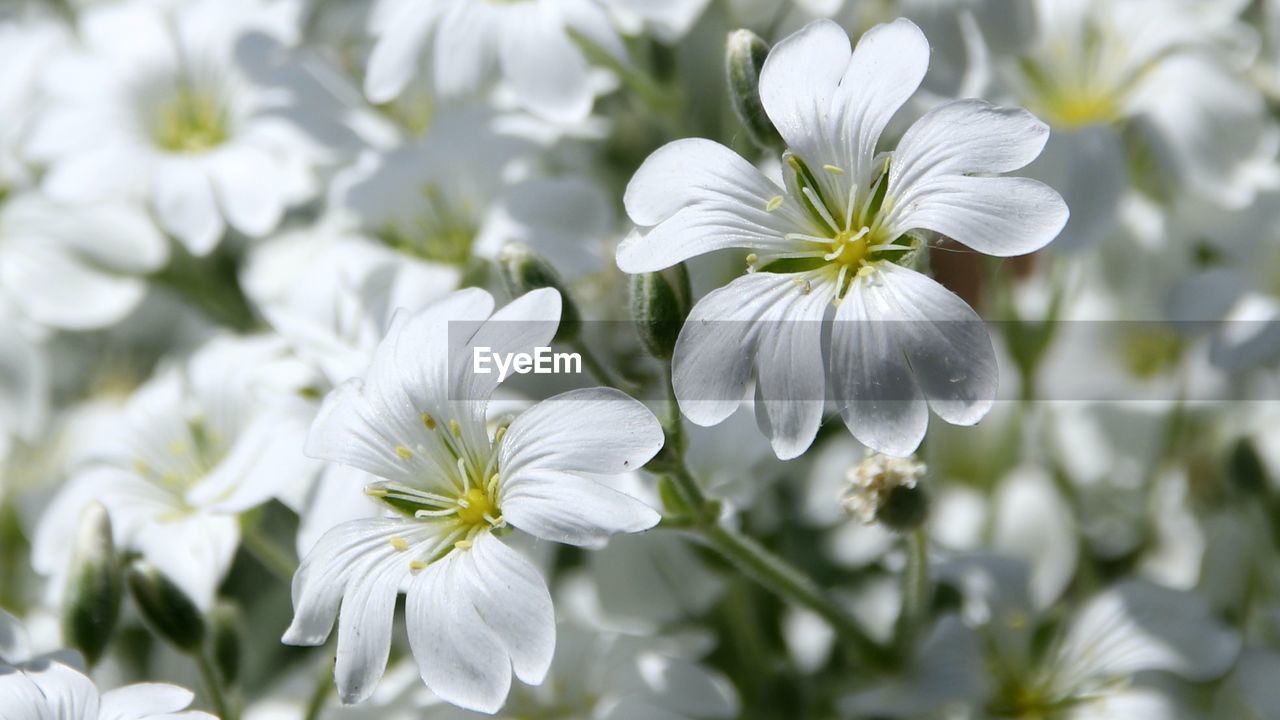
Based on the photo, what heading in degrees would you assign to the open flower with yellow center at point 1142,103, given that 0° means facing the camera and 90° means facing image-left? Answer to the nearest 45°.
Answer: approximately 45°

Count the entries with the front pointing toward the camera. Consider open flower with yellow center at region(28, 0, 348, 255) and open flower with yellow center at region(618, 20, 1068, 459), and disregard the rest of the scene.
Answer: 2

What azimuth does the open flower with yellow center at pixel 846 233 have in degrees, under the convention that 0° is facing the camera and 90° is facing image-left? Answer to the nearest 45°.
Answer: approximately 0°

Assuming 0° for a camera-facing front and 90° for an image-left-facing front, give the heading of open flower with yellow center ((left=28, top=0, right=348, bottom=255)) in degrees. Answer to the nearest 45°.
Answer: approximately 0°
